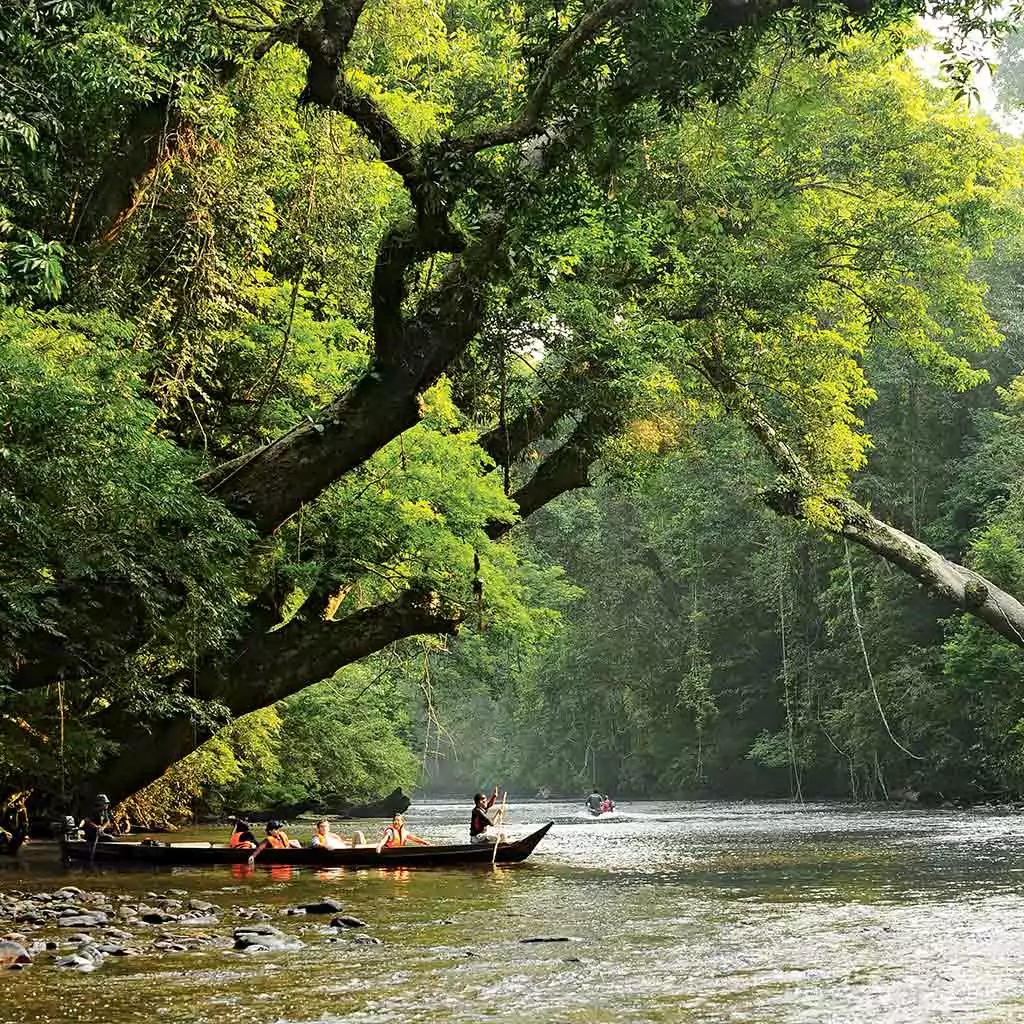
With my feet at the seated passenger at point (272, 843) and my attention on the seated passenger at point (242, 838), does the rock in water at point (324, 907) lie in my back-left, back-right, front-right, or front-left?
back-left

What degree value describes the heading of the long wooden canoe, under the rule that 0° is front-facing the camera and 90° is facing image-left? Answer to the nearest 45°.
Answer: approximately 270°

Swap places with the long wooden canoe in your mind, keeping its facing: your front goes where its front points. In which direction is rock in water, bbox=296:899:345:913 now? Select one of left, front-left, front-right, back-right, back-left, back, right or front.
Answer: right

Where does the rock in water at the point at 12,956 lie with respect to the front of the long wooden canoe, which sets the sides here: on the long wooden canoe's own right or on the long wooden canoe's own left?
on the long wooden canoe's own right
